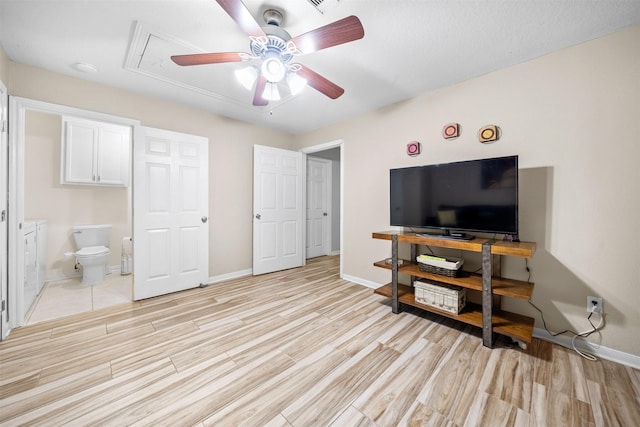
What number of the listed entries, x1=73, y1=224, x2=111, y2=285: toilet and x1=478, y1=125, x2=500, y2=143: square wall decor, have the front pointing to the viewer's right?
0

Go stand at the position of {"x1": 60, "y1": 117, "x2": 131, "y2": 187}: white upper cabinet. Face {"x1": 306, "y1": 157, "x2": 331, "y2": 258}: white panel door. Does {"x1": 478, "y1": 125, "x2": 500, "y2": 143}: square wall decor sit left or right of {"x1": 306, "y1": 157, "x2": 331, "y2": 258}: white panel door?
right

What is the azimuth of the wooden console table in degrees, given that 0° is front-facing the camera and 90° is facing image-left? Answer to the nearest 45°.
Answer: approximately 45°

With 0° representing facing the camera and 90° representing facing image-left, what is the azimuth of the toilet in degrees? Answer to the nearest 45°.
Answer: approximately 0°

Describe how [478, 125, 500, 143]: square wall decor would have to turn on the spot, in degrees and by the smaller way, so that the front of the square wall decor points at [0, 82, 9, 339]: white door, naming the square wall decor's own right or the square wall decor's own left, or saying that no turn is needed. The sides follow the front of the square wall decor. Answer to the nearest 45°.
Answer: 0° — it already faces it

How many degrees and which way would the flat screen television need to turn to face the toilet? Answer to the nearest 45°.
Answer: approximately 45° to its right

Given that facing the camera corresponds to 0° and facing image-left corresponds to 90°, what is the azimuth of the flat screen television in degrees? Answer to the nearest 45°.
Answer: approximately 45°
